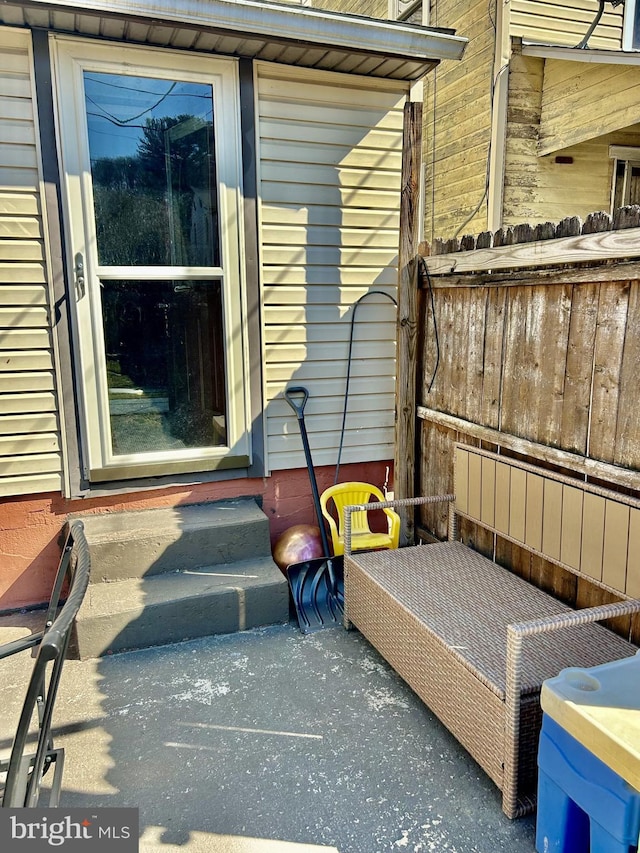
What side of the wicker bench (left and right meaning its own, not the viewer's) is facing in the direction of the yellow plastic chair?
right

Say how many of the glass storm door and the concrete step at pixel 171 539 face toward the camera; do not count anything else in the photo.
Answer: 2

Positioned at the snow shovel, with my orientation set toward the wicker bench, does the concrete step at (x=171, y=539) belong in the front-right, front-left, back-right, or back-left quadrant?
back-right

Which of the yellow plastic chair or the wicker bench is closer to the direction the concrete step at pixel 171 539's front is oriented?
the wicker bench

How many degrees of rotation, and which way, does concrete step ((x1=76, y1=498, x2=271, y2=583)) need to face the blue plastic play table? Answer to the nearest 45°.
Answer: approximately 45° to its left

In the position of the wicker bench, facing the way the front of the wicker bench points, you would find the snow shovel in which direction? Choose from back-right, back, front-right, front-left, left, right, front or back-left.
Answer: right

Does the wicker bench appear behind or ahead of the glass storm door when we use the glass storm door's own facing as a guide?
ahead

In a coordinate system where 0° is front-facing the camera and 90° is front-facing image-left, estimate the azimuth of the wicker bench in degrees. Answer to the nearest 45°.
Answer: approximately 45°

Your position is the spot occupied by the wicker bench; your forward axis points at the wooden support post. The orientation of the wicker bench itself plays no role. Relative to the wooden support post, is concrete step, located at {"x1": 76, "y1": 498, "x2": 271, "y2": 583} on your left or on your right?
left

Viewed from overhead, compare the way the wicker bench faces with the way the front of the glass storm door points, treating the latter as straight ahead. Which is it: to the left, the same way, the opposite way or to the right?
to the right

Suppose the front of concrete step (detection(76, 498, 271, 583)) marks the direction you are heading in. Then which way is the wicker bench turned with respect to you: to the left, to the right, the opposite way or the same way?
to the right

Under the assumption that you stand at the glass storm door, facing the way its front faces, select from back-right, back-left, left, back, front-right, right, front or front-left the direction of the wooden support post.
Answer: left

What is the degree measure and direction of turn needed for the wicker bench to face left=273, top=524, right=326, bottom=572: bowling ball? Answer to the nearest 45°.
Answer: approximately 90° to its right

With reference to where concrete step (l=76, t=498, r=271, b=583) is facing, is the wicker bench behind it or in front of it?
in front
